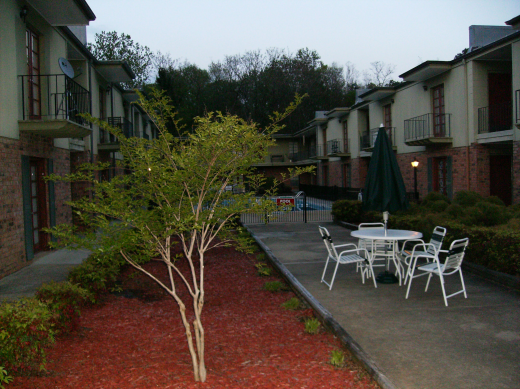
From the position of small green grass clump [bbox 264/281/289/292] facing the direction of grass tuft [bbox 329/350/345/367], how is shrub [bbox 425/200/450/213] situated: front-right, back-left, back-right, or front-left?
back-left

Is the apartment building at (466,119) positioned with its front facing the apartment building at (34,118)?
yes

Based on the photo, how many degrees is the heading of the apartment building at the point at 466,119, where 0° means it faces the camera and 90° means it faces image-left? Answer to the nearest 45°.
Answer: approximately 45°

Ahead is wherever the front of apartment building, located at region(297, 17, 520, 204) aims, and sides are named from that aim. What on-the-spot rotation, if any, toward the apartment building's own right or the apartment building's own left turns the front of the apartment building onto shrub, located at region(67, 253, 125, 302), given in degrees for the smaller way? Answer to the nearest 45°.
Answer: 0° — it already faces it

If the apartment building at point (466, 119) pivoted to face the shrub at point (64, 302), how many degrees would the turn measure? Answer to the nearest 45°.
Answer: approximately 45° to its left

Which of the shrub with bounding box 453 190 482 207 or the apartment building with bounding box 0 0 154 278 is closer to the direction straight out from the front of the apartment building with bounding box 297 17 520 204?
the apartment building

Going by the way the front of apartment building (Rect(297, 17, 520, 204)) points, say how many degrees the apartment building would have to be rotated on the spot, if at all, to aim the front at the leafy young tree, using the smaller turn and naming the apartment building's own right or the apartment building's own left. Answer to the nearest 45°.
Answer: approximately 45° to the apartment building's own left

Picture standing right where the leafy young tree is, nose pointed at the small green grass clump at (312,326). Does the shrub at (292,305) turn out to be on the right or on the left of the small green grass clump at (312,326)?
left
